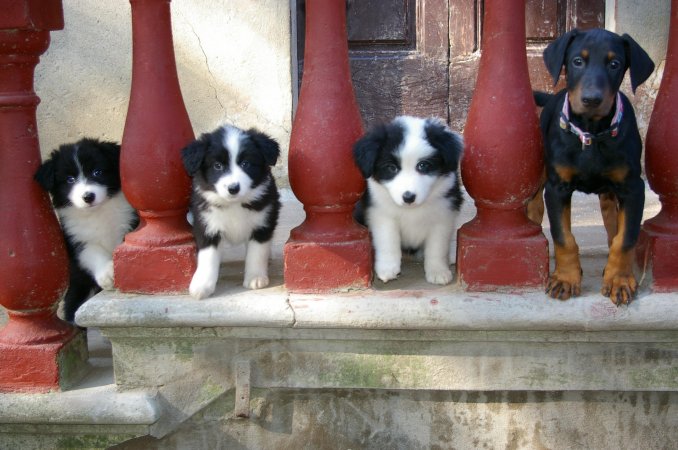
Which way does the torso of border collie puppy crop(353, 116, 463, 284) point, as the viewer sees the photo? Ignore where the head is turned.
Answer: toward the camera

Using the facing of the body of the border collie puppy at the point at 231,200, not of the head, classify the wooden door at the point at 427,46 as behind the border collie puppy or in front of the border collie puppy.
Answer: behind

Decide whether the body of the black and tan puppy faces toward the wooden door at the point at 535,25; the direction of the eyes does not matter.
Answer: no

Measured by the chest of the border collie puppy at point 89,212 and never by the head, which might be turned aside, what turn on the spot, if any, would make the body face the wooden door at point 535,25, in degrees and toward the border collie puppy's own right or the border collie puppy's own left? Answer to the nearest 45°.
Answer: approximately 135° to the border collie puppy's own left

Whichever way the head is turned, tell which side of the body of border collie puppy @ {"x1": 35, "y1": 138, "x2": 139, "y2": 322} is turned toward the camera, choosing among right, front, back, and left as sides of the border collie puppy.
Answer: front

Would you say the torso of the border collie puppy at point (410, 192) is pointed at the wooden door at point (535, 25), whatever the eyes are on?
no

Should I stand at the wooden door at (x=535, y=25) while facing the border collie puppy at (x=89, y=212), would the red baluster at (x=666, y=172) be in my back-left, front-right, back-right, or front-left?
front-left

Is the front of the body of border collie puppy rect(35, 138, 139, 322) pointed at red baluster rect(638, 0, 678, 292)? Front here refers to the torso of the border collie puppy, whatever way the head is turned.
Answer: no

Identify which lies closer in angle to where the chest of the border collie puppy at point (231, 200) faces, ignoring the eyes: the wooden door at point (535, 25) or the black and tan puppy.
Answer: the black and tan puppy

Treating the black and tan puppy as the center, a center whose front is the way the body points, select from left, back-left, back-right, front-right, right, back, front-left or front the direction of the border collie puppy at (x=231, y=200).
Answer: right

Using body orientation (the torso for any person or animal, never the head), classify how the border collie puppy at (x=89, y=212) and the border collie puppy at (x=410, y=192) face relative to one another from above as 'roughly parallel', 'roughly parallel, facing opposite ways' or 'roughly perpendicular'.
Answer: roughly parallel

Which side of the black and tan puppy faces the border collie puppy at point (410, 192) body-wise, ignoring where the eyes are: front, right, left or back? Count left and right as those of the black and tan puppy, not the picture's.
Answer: right

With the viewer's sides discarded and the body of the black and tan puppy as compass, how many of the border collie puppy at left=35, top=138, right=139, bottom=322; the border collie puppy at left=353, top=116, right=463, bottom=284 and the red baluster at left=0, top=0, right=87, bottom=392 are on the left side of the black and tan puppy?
0

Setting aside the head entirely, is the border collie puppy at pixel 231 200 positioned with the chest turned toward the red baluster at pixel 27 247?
no

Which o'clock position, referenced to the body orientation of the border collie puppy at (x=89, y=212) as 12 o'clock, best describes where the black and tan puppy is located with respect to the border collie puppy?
The black and tan puppy is roughly at 10 o'clock from the border collie puppy.

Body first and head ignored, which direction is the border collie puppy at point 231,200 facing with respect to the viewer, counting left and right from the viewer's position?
facing the viewer

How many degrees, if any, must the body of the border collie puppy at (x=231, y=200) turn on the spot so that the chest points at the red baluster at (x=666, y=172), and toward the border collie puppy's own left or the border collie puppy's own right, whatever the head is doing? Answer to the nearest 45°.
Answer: approximately 90° to the border collie puppy's own left
